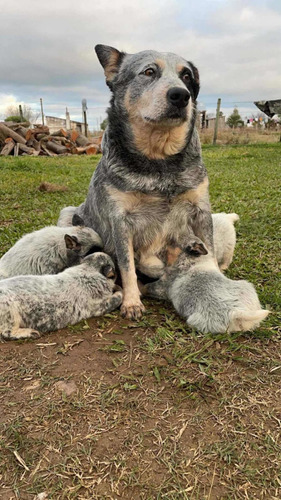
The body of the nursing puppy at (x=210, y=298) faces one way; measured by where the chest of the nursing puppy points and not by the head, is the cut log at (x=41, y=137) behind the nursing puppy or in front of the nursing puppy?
in front

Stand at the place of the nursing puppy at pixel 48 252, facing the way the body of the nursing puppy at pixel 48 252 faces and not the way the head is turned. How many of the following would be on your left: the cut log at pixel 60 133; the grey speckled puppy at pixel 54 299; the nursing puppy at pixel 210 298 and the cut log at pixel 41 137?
2

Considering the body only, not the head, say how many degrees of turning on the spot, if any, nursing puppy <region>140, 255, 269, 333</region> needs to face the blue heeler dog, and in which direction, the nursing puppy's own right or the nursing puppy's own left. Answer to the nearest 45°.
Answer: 0° — it already faces it

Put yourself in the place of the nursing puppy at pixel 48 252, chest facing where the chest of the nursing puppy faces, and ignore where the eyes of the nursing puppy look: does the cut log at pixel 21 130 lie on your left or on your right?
on your left

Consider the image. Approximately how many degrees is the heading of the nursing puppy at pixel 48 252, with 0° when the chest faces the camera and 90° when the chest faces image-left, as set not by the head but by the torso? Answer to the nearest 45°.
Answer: approximately 270°

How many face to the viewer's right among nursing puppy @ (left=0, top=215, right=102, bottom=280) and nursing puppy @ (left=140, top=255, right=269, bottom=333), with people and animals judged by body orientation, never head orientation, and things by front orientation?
1

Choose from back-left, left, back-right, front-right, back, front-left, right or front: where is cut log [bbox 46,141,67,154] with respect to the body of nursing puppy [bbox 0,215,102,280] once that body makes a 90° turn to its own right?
back

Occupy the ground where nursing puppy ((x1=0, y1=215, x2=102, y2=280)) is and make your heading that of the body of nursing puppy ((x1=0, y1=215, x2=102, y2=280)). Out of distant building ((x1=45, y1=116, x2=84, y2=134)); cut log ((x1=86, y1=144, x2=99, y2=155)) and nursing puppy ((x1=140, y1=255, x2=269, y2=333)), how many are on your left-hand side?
2

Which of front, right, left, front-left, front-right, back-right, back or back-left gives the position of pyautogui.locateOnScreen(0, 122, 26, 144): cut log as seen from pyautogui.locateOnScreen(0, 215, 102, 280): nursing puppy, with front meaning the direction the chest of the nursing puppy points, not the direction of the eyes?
left

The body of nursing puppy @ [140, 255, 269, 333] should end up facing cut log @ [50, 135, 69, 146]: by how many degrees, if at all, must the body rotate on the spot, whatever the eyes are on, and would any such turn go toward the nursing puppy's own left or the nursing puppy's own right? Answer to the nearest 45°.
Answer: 0° — it already faces it

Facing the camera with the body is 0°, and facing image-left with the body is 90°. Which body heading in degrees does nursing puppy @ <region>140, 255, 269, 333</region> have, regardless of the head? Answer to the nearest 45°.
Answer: approximately 135°

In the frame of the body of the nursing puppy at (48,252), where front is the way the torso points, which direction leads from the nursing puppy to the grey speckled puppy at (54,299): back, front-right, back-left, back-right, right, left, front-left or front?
right

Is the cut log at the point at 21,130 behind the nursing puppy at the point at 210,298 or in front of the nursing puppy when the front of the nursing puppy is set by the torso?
in front

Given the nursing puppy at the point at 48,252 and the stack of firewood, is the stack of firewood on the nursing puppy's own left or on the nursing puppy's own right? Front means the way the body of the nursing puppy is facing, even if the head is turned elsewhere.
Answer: on the nursing puppy's own left
